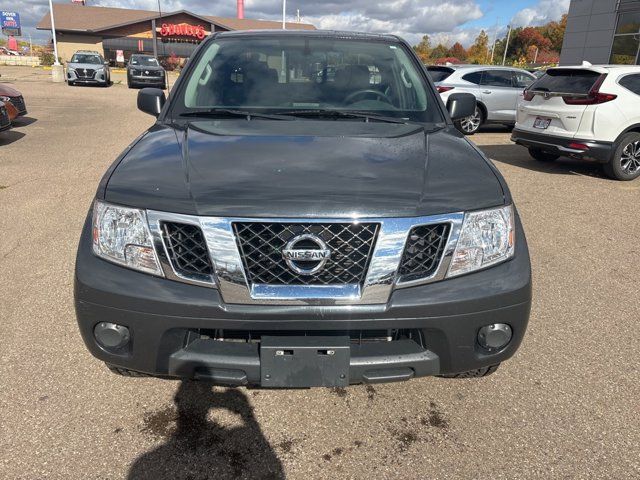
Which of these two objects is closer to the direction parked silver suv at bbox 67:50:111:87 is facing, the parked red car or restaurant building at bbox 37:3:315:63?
the parked red car

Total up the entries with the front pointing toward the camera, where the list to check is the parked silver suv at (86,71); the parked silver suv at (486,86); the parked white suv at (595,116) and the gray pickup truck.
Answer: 2

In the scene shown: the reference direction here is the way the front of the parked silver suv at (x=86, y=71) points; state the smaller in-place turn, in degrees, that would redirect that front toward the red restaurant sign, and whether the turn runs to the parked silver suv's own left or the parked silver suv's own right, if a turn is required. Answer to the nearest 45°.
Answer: approximately 180°

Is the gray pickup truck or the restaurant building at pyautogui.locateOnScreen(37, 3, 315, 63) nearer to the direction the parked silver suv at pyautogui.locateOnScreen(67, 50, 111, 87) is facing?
the gray pickup truck

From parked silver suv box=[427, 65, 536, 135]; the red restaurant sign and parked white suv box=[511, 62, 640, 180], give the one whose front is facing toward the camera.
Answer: the red restaurant sign

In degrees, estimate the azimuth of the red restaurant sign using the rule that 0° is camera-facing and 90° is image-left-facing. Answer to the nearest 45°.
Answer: approximately 0°

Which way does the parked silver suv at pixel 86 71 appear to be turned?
toward the camera

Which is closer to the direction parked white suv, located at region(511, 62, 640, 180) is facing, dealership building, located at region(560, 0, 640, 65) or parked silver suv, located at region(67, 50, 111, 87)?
the dealership building

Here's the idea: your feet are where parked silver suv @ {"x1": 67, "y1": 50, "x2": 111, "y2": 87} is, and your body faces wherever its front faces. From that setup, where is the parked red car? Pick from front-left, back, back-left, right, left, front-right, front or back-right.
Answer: front

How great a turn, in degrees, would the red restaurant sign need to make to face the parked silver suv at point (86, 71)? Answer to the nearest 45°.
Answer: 0° — it already faces it

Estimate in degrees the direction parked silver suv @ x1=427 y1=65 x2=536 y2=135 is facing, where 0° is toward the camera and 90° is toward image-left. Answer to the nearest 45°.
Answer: approximately 225°

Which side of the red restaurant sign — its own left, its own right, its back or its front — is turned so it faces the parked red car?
front

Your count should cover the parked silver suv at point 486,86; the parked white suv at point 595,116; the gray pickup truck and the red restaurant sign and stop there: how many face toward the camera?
2

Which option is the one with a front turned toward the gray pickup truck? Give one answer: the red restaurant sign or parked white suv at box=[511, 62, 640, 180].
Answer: the red restaurant sign

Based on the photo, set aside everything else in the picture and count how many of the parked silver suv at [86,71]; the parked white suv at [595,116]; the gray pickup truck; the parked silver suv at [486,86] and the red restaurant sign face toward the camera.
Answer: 3
